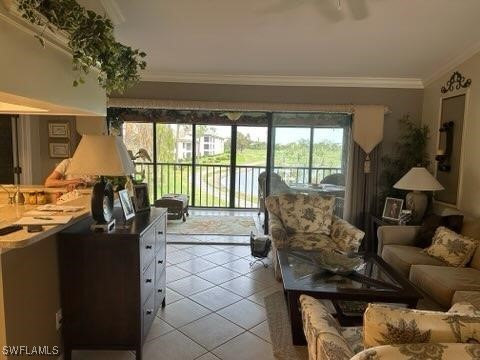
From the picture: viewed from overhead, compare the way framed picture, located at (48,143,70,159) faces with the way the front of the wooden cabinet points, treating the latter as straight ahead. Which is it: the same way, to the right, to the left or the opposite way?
to the right

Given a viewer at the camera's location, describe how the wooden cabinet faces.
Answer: facing to the right of the viewer

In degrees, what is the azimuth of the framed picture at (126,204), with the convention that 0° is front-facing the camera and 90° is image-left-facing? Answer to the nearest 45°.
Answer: approximately 315°

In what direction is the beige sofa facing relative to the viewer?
to the viewer's left

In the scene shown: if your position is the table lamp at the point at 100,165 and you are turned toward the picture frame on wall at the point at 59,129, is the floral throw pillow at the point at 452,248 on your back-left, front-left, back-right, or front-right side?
back-right

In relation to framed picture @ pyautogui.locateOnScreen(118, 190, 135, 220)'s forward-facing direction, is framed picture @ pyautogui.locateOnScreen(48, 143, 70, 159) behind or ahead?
behind

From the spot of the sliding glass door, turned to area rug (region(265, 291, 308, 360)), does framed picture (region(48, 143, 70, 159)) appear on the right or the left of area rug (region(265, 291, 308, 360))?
right
